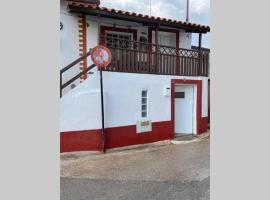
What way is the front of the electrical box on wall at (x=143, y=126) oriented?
toward the camera

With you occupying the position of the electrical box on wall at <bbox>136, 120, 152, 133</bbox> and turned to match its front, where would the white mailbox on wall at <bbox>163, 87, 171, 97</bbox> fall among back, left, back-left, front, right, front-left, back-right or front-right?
back-left

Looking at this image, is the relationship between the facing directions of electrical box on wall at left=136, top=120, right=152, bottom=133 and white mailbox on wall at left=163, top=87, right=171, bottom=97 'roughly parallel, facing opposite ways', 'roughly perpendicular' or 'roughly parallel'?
roughly parallel

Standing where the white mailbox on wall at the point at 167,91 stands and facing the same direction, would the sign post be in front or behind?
in front

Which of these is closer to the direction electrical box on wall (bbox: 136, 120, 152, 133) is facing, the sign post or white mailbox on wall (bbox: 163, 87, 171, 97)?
the sign post

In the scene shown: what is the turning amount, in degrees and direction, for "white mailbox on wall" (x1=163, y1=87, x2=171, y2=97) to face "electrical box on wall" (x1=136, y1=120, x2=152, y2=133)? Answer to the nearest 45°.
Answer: approximately 45° to its right

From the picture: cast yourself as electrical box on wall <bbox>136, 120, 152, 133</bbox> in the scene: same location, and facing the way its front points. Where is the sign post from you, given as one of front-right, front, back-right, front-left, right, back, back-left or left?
front-right

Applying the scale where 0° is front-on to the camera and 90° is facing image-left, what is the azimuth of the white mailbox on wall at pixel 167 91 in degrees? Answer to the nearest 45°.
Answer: approximately 0°
